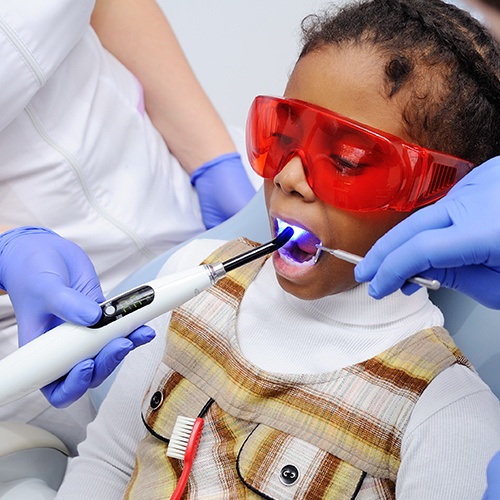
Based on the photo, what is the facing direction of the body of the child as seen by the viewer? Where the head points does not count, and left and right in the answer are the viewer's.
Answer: facing the viewer and to the left of the viewer

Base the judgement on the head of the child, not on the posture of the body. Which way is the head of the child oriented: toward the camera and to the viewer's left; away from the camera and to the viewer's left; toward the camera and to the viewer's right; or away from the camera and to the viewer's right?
toward the camera and to the viewer's left

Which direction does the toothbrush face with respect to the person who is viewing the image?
facing to the left of the viewer
